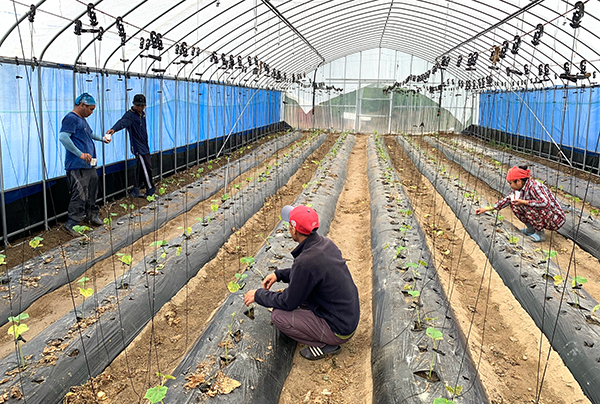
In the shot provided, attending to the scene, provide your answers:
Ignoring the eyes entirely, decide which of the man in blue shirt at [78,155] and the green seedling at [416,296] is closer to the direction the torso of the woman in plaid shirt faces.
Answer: the man in blue shirt

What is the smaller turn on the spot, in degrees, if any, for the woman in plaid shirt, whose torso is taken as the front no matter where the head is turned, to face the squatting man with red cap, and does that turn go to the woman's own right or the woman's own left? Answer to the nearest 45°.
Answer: approximately 90° to the woman's own left

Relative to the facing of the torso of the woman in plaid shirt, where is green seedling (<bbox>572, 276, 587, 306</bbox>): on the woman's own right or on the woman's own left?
on the woman's own left

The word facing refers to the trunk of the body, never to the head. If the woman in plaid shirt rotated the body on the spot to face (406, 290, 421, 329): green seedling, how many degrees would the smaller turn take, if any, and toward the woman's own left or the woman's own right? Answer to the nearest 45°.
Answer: approximately 90° to the woman's own left

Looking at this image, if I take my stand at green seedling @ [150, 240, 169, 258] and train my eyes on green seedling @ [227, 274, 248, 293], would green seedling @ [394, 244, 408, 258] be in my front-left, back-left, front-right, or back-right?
front-left

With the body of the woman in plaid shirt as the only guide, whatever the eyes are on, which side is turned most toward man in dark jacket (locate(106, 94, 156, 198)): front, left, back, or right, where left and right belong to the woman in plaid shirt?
front

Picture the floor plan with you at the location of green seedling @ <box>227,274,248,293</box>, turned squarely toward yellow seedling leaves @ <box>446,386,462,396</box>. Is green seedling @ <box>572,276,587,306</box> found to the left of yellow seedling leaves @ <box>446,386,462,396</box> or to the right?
left

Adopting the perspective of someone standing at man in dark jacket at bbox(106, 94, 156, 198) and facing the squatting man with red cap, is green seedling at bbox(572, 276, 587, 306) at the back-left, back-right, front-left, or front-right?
front-left

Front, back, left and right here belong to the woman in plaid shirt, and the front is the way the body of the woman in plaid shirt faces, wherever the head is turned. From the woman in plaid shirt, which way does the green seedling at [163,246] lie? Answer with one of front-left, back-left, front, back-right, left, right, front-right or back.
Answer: front-left

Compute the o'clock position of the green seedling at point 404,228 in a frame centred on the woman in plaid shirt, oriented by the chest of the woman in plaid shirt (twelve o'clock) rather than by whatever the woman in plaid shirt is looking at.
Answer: The green seedling is roughly at 11 o'clock from the woman in plaid shirt.

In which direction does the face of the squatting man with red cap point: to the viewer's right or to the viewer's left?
to the viewer's left

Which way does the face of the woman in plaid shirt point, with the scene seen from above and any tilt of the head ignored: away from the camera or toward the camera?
toward the camera

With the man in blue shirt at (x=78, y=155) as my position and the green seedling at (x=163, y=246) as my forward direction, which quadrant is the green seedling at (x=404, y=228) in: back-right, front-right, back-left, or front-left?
front-left

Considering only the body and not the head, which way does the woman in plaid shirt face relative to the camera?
to the viewer's left

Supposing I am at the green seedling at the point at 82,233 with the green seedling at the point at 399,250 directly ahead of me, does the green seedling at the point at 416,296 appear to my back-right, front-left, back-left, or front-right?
front-right

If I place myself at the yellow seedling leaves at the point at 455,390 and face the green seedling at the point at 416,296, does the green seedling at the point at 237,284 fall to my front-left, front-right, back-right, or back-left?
front-left

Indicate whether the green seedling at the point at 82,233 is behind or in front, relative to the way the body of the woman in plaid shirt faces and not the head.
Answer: in front
